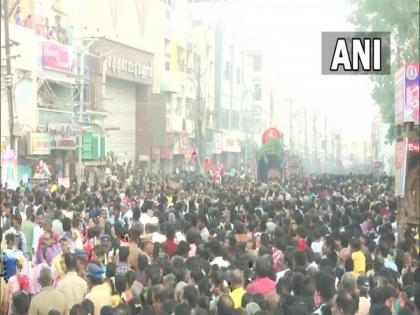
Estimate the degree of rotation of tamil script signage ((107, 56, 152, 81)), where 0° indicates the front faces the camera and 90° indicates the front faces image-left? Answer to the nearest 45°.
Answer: approximately 315°

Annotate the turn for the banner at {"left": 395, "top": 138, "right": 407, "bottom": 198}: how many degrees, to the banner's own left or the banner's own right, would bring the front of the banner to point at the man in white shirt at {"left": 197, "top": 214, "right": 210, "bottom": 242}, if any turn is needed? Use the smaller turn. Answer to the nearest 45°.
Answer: approximately 45° to the banner's own right

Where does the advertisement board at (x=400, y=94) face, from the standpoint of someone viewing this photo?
facing the viewer and to the left of the viewer

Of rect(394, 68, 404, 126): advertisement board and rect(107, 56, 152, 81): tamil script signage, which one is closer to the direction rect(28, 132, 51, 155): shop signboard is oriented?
the advertisement board

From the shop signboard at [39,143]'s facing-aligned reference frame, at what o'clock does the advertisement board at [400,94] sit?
The advertisement board is roughly at 1 o'clock from the shop signboard.

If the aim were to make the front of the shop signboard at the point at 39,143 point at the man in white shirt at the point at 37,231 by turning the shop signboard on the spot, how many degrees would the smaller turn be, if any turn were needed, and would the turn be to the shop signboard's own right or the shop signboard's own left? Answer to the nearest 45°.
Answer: approximately 45° to the shop signboard's own right

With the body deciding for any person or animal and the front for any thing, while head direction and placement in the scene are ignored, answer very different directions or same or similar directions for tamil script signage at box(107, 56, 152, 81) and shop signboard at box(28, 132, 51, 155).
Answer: same or similar directions

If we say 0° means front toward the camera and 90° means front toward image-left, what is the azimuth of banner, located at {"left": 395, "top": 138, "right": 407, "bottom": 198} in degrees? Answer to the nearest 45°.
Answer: approximately 45°

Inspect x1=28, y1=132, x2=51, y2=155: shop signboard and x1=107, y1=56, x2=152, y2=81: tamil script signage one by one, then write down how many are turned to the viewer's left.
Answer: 0

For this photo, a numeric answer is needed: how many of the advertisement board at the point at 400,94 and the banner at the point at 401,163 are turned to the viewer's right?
0

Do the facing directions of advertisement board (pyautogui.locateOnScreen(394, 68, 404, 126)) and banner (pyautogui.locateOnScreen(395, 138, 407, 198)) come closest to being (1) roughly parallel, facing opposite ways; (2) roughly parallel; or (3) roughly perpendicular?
roughly parallel

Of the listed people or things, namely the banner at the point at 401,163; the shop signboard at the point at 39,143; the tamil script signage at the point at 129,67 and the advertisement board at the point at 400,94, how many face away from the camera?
0

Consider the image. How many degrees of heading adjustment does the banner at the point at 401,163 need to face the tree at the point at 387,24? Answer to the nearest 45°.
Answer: approximately 135° to its right
